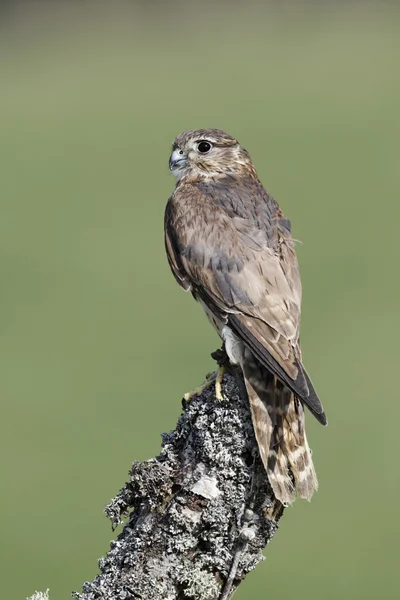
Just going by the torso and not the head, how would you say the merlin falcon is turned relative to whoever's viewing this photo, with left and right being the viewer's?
facing away from the viewer and to the left of the viewer
